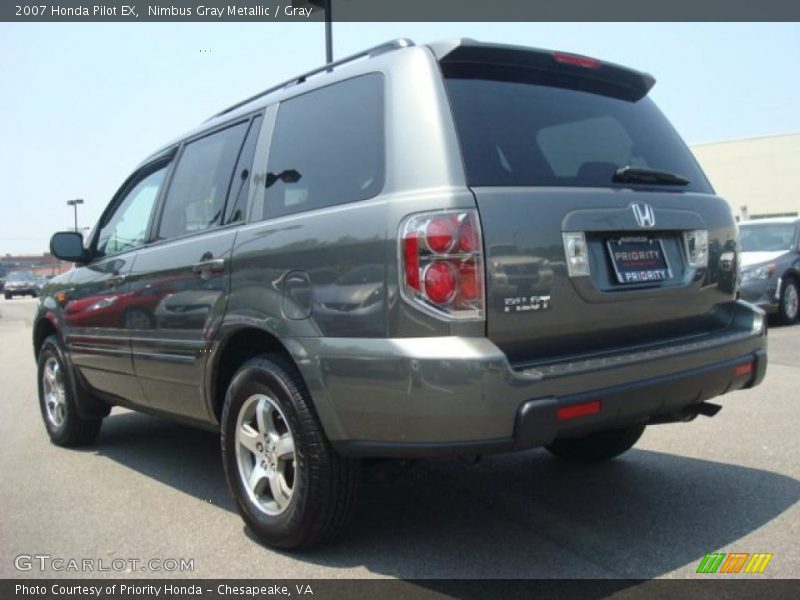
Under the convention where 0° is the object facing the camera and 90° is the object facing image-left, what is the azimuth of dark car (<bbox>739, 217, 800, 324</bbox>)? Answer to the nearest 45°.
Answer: approximately 45°

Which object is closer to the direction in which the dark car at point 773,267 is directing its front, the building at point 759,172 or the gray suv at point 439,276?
the gray suv

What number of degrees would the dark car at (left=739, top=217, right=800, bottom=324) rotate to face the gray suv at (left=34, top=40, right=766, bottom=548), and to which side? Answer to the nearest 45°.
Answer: approximately 45° to its left

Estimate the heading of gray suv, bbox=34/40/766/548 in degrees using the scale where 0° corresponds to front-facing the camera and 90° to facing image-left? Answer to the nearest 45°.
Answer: approximately 135°

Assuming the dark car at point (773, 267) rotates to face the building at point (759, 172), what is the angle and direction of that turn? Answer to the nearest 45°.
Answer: approximately 135° to its right

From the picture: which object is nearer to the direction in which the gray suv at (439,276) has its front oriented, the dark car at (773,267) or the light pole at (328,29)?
the light pole

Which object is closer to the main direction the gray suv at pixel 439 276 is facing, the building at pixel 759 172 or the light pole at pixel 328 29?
the light pole

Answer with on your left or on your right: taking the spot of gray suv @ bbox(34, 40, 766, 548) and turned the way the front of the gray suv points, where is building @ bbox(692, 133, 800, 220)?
on your right

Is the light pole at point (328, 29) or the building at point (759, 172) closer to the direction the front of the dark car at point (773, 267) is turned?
the light pole

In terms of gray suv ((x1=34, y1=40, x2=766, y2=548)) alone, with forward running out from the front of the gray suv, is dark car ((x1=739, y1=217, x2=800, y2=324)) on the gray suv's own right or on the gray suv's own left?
on the gray suv's own right

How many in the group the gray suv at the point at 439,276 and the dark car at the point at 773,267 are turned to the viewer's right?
0

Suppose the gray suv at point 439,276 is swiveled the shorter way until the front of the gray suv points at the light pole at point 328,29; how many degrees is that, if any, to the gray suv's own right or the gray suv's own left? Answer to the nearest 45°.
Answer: approximately 45° to the gray suv's own right
